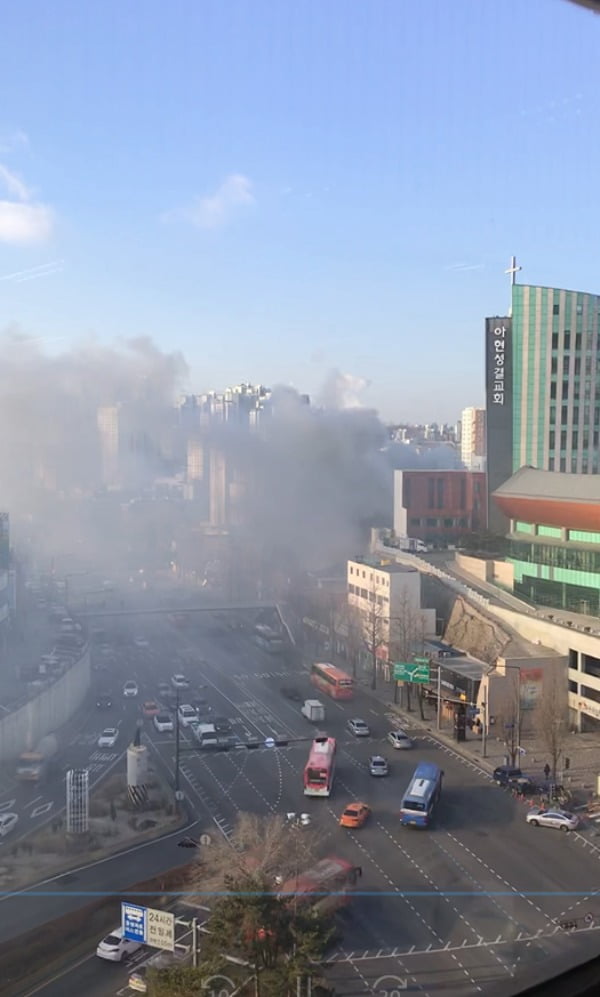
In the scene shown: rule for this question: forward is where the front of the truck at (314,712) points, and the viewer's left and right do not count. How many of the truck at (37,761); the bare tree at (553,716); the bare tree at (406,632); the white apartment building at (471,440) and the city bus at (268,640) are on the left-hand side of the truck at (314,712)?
1

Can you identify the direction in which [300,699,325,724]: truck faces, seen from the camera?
facing away from the viewer and to the left of the viewer

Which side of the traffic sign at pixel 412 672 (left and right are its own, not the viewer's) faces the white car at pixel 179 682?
right

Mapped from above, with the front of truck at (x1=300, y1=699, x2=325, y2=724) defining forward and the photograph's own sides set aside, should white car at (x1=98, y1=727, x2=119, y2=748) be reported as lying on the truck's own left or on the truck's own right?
on the truck's own left

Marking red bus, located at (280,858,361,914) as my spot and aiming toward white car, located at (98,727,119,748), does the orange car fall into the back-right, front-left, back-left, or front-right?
front-right

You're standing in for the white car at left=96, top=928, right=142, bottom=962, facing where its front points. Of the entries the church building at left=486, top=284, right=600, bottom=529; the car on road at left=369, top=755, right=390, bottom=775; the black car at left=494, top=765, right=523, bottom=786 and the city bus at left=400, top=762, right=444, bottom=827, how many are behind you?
0

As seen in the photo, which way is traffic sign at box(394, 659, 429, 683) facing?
toward the camera

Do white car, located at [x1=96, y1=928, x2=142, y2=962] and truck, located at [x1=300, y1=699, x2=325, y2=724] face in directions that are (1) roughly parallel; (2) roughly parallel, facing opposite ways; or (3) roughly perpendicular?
roughly perpendicular

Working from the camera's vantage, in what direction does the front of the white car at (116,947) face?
facing away from the viewer and to the right of the viewer

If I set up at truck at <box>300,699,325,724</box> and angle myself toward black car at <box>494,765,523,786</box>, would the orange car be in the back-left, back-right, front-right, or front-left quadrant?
front-right

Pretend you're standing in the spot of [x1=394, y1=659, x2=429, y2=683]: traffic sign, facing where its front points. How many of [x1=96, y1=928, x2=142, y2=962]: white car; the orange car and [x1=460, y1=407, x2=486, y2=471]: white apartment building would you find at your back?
1

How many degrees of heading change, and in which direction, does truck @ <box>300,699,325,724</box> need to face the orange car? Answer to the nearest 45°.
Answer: approximately 135° to its left

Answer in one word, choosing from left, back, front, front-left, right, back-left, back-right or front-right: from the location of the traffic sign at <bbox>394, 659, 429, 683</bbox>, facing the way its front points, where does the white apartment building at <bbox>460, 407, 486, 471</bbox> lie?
back

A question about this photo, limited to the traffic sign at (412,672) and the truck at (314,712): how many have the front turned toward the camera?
1

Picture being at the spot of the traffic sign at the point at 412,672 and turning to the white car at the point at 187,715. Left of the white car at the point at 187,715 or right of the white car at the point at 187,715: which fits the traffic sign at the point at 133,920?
left

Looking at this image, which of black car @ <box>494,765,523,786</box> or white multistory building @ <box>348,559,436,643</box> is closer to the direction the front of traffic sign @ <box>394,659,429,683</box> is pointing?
the black car
